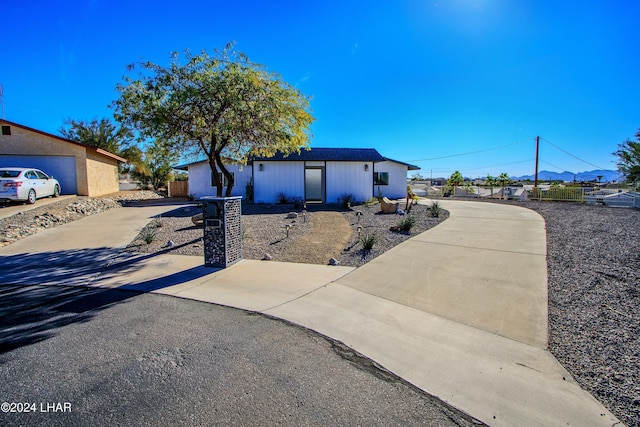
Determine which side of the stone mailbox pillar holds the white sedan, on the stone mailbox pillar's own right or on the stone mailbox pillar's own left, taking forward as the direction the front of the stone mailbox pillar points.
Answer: on the stone mailbox pillar's own right

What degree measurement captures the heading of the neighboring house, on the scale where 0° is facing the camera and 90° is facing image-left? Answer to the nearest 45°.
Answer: approximately 0°

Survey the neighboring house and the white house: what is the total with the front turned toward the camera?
2

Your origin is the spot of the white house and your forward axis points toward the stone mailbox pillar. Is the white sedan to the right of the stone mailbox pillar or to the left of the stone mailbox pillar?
right

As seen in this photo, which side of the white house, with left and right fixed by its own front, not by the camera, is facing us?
front

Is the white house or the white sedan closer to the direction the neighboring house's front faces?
the white sedan

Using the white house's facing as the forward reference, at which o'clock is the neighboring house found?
The neighboring house is roughly at 3 o'clock from the white house.

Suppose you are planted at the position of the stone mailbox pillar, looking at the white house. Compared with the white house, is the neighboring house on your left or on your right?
left

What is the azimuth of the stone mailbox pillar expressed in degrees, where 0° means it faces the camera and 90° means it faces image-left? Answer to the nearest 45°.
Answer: approximately 45°

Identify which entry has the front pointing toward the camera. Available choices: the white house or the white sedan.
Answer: the white house

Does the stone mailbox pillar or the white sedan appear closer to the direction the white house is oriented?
the stone mailbox pillar

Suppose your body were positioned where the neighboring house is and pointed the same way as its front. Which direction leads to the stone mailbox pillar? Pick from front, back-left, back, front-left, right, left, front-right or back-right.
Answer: front

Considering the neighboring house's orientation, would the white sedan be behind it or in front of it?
in front

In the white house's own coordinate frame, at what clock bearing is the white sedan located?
The white sedan is roughly at 2 o'clock from the white house.
